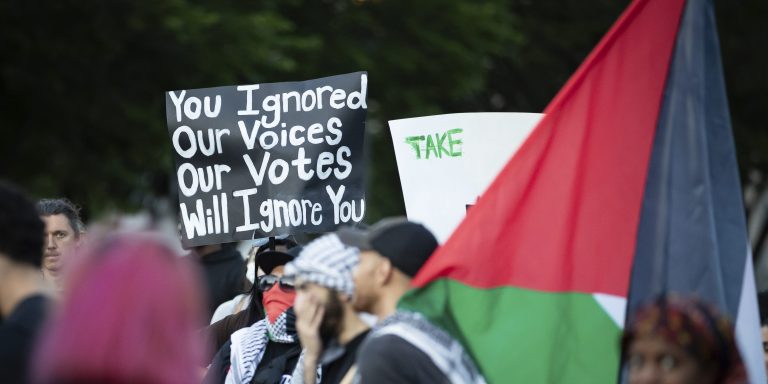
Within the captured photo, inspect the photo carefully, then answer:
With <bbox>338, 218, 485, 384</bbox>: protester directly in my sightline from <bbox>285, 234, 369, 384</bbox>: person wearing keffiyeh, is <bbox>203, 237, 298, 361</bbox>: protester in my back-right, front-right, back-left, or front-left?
back-left

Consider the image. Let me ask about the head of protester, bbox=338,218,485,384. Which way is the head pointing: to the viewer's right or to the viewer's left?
to the viewer's left

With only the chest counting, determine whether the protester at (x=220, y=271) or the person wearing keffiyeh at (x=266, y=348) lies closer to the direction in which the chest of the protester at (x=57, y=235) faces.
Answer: the person wearing keffiyeh

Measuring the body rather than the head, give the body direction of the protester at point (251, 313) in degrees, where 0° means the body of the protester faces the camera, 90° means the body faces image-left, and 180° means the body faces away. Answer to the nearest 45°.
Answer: approximately 315°

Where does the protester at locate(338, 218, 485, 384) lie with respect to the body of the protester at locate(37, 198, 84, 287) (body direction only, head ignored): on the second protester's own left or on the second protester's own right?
on the second protester's own left

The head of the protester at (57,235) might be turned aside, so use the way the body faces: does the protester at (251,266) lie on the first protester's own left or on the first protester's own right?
on the first protester's own left
